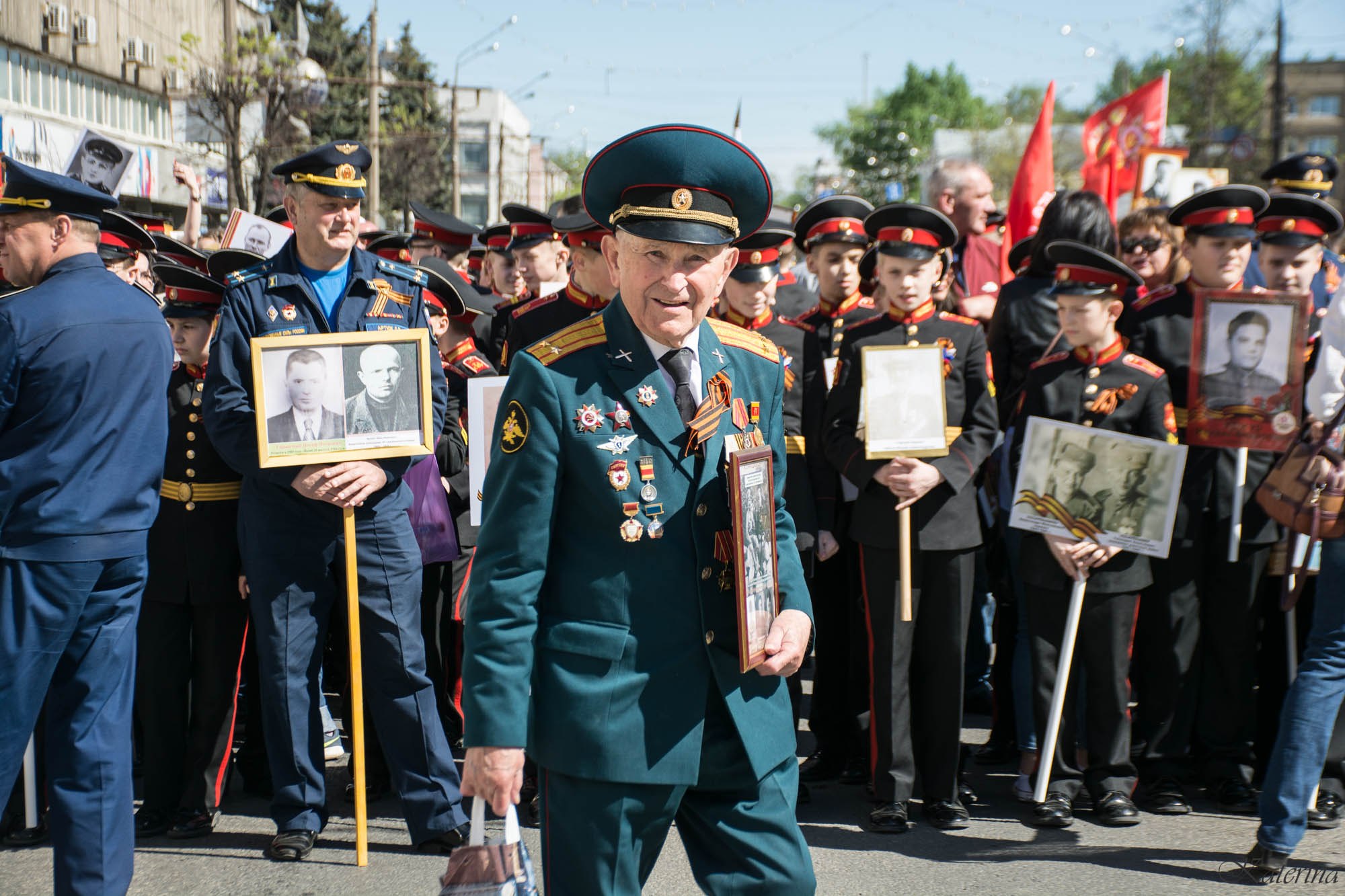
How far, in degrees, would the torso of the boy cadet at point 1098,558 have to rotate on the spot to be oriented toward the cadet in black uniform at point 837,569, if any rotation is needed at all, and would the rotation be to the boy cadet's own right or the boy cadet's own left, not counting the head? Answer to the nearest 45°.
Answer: approximately 90° to the boy cadet's own right

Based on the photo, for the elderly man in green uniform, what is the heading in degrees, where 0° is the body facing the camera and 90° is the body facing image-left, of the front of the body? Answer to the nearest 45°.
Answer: approximately 315°

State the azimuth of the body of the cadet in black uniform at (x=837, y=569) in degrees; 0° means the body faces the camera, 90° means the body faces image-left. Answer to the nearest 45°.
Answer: approximately 0°

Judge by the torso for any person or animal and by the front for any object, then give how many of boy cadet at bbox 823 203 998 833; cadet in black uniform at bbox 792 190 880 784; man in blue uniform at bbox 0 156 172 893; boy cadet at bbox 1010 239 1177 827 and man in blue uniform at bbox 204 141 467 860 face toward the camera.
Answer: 4

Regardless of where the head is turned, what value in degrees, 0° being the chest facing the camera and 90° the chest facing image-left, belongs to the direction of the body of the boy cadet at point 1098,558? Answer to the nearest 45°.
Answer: approximately 0°

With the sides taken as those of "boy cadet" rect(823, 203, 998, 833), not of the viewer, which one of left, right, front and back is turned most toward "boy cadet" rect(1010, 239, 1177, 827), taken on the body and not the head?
left
